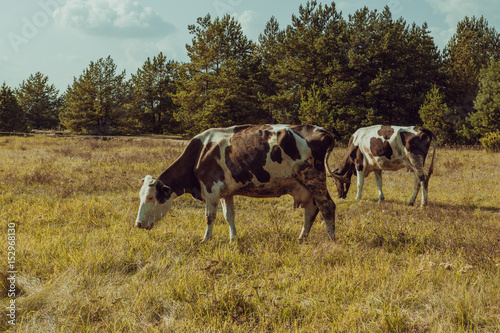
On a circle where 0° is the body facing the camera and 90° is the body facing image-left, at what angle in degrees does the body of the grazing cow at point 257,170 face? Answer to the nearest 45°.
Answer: approximately 90°

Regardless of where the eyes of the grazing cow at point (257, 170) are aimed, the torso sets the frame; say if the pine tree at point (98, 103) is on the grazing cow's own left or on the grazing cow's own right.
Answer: on the grazing cow's own right

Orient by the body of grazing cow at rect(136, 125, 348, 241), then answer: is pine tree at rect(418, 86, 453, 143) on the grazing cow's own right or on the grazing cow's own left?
on the grazing cow's own right

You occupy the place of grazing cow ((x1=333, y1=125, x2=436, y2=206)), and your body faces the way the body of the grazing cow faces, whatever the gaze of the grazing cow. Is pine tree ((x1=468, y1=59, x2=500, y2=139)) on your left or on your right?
on your right

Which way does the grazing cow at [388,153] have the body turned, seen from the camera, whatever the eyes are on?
to the viewer's left

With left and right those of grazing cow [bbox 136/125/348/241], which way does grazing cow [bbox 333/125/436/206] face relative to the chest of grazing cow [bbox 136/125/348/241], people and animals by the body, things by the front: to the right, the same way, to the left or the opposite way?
the same way

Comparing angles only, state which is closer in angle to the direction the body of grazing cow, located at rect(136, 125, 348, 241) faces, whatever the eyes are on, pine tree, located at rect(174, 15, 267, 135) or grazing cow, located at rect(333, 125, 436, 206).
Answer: the pine tree

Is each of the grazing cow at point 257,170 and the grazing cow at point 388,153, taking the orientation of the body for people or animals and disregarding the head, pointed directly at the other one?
no

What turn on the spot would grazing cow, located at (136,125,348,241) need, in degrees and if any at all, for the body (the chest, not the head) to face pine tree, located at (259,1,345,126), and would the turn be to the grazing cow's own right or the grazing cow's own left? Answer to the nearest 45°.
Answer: approximately 90° to the grazing cow's own right

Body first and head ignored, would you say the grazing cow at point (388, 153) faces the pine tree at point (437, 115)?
no

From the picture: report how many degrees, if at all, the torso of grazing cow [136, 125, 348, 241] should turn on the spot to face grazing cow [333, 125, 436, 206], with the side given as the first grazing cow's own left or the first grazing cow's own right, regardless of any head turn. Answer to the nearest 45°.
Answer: approximately 135° to the first grazing cow's own right

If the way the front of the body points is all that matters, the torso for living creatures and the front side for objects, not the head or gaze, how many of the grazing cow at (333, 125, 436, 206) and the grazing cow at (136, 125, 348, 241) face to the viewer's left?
2

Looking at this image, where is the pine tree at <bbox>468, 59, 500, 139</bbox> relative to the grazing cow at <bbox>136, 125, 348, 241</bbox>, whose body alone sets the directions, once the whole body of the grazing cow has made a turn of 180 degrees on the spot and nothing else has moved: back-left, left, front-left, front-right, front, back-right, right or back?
front-left
